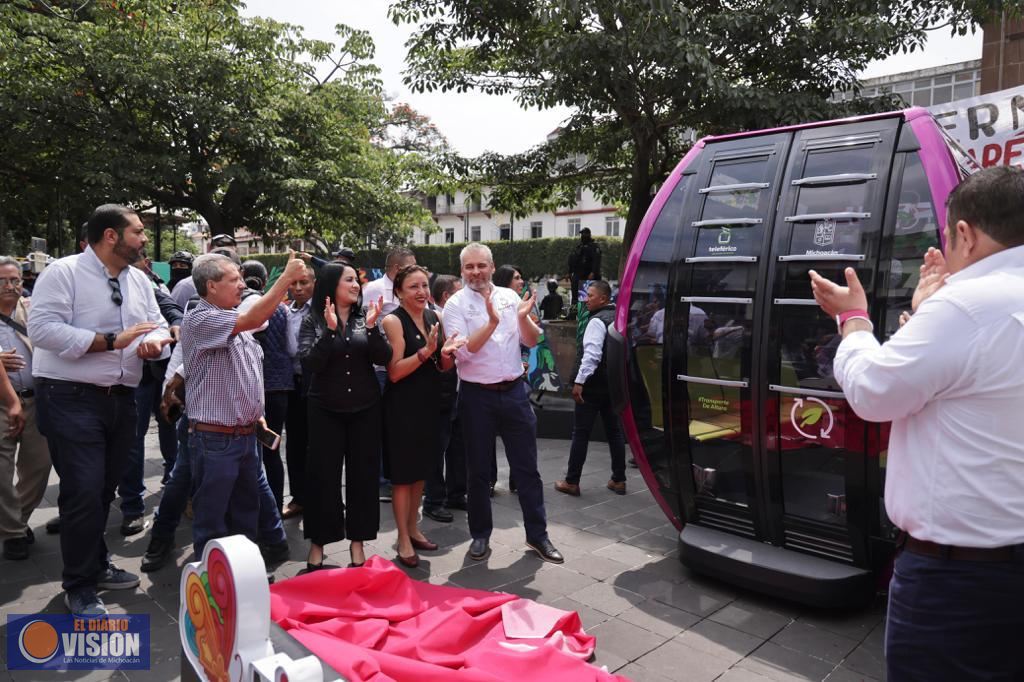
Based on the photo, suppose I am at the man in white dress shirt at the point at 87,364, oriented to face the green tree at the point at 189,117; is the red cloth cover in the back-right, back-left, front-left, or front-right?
back-right

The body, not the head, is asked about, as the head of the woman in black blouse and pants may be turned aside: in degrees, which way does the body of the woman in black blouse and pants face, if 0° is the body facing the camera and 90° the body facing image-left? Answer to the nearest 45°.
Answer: approximately 0°

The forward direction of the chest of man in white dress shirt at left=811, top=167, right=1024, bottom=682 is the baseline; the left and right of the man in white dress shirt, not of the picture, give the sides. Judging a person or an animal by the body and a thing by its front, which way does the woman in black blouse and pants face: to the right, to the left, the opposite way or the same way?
the opposite way

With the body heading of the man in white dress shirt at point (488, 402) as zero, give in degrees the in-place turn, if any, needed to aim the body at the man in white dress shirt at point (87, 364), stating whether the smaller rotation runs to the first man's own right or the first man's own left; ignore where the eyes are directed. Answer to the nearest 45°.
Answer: approximately 45° to the first man's own right

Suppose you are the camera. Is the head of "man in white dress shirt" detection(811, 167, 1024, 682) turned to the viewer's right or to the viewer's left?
to the viewer's left

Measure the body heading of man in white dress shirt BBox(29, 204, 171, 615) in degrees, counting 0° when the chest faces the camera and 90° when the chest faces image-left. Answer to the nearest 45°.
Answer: approximately 315°

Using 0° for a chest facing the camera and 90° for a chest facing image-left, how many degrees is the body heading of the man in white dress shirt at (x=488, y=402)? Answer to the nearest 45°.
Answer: approximately 0°

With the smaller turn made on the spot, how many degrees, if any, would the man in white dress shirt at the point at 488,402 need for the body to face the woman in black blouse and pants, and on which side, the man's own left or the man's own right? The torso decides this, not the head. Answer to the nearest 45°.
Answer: approximately 45° to the man's own right

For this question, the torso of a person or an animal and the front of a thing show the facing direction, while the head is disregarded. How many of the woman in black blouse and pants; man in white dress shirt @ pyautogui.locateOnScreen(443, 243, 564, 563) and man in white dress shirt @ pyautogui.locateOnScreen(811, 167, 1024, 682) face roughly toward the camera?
2

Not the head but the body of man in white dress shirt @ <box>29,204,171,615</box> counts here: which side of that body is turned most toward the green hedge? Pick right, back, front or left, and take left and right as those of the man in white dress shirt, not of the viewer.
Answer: left
